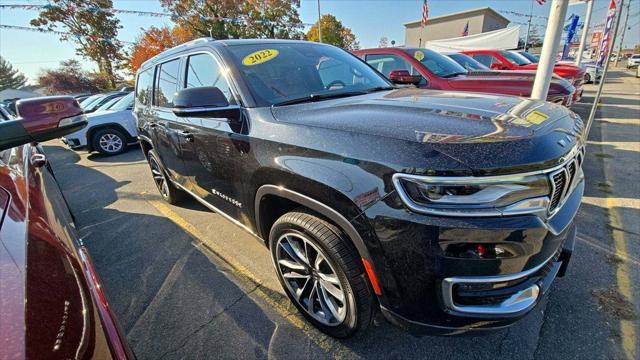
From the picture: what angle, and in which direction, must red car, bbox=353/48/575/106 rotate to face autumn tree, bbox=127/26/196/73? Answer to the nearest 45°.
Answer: approximately 180°

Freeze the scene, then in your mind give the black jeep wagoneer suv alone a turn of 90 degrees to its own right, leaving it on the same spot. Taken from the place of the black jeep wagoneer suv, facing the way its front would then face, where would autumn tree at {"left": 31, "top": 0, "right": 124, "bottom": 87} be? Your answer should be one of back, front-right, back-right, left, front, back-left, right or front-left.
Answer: right

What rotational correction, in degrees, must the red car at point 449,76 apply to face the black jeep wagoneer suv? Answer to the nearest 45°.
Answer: approximately 45° to its right

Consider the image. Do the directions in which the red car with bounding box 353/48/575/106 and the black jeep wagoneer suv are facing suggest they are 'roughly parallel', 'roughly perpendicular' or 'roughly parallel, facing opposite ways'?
roughly parallel

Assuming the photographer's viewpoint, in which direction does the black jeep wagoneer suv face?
facing the viewer and to the right of the viewer

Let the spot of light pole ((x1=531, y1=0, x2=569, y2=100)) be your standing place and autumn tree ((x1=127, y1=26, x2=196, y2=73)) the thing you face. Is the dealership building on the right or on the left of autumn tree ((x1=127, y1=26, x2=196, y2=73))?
right

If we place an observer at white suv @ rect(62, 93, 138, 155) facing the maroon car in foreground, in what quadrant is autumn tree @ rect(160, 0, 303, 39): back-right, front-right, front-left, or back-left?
back-left

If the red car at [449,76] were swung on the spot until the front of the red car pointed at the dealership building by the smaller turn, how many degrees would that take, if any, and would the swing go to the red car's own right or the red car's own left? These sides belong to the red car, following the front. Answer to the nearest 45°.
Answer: approximately 135° to the red car's own left

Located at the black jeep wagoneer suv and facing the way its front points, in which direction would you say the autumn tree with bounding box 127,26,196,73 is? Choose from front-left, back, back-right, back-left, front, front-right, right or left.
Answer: back

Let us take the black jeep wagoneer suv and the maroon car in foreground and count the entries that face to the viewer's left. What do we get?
0

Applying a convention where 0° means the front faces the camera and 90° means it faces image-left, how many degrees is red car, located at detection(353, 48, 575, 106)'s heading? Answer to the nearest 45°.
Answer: approximately 315°

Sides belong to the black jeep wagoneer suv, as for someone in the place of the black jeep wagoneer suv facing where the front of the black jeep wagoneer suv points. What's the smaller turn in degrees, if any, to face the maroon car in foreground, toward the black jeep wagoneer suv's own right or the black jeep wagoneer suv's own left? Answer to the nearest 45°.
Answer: approximately 90° to the black jeep wagoneer suv's own right

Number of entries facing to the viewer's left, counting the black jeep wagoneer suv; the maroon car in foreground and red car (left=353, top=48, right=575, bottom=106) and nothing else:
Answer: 0
